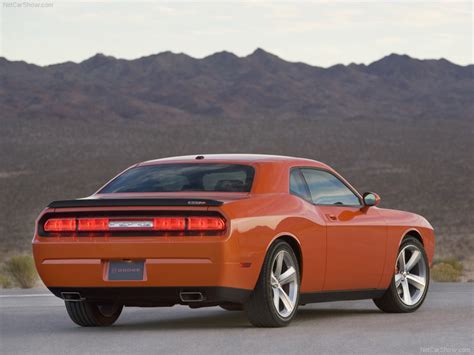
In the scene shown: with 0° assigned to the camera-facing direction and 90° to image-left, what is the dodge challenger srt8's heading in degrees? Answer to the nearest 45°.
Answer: approximately 225°

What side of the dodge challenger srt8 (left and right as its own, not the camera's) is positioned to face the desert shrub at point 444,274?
front

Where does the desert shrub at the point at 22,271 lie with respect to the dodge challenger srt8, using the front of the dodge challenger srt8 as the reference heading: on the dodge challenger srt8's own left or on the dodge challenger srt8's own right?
on the dodge challenger srt8's own left
